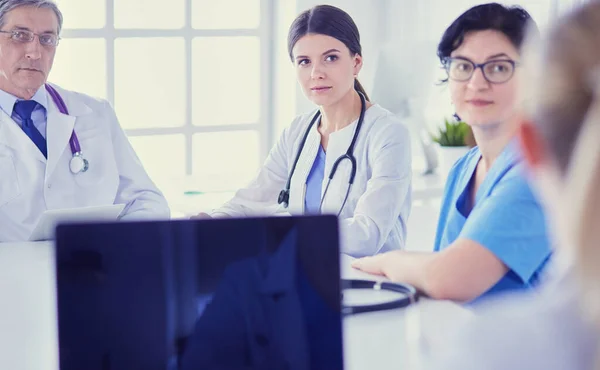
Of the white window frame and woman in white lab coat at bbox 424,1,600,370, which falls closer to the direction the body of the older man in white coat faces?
the woman in white lab coat

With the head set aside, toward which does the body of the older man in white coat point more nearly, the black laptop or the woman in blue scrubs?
the black laptop

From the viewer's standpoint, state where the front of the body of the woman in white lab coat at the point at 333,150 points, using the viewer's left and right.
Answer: facing the viewer and to the left of the viewer

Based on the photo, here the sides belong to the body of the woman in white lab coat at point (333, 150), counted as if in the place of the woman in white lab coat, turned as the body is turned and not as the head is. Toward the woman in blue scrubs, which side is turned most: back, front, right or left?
left

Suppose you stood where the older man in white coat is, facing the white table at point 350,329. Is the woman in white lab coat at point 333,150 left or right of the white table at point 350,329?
left

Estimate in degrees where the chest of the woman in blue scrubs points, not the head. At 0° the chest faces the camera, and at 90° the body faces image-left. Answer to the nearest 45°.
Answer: approximately 45°

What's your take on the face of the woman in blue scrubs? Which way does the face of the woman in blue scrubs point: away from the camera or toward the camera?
toward the camera

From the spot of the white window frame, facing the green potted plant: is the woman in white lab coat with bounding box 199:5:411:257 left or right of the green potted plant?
right

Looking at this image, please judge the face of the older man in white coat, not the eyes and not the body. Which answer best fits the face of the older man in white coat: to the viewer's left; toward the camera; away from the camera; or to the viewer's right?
toward the camera

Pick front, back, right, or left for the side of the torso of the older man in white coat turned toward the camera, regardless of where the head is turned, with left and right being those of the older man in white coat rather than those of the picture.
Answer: front
